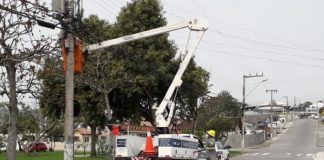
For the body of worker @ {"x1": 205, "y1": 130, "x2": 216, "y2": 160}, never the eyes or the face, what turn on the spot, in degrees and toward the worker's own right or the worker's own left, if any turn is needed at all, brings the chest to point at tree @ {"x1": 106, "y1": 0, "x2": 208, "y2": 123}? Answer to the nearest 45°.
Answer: approximately 45° to the worker's own right

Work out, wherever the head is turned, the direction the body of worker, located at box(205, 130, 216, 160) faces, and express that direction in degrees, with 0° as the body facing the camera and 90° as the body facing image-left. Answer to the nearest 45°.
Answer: approximately 90°

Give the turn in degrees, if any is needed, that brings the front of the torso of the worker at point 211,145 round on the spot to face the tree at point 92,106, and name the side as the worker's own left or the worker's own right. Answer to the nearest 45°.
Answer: approximately 45° to the worker's own right

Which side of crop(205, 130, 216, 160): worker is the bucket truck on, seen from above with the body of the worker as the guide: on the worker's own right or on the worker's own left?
on the worker's own left

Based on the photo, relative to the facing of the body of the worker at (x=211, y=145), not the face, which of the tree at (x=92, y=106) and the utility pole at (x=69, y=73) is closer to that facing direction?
the tree

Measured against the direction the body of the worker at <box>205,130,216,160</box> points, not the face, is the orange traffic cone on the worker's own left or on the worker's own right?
on the worker's own left
